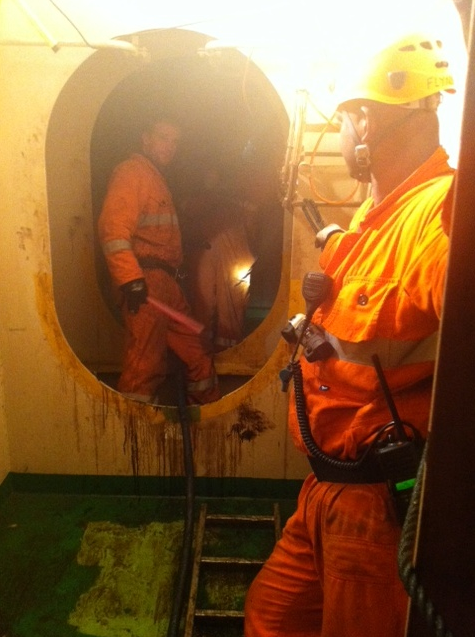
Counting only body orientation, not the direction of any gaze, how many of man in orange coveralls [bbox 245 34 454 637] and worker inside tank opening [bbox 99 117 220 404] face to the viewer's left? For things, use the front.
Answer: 1

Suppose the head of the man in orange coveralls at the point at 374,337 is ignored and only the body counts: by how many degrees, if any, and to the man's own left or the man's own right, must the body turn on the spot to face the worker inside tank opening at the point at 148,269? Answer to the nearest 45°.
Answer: approximately 45° to the man's own right

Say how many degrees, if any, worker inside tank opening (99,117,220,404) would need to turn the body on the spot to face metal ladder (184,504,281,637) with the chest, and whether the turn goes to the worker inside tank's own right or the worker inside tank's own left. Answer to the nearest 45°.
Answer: approximately 45° to the worker inside tank's own right

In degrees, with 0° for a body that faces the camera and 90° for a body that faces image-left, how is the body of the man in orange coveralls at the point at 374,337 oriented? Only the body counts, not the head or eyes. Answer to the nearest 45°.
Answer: approximately 90°

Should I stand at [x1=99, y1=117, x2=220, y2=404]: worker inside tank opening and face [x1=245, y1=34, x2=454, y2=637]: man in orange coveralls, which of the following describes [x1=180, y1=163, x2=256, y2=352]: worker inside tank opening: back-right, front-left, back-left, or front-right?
back-left

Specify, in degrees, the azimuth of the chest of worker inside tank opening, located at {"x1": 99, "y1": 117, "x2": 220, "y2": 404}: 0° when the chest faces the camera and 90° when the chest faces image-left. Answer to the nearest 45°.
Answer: approximately 315°
